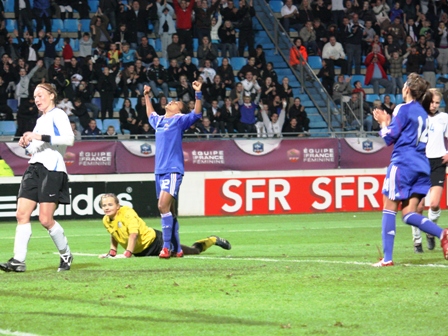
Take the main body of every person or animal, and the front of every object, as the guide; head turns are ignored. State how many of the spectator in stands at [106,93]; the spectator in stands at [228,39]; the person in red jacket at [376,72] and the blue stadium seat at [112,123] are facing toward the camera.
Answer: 4

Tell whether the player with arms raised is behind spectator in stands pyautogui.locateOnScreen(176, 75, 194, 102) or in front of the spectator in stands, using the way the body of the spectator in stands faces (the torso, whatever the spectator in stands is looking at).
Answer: in front

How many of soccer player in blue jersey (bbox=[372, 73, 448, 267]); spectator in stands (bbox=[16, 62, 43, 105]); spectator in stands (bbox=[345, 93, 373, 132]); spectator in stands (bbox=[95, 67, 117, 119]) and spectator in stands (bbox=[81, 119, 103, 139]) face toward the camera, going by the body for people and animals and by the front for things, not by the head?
4

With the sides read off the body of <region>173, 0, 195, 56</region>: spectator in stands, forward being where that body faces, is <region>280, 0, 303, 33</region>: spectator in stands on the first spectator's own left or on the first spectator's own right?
on the first spectator's own left

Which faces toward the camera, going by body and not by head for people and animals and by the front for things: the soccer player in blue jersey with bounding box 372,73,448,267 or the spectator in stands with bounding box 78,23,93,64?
the spectator in stands

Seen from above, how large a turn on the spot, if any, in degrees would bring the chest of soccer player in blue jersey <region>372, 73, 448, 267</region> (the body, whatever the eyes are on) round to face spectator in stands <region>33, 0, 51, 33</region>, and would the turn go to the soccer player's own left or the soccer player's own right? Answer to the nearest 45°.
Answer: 0° — they already face them

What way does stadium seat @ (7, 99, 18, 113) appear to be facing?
toward the camera

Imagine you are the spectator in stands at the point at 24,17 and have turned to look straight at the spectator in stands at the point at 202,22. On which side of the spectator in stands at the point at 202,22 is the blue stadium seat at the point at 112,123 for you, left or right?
right

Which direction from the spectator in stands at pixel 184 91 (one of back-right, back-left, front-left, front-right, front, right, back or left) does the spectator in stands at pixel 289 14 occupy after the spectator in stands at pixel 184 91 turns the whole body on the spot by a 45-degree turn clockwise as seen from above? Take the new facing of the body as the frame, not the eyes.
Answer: back

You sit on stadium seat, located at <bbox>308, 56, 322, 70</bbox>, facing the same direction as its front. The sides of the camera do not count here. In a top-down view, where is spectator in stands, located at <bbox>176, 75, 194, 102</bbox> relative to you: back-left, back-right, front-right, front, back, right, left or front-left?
front-right

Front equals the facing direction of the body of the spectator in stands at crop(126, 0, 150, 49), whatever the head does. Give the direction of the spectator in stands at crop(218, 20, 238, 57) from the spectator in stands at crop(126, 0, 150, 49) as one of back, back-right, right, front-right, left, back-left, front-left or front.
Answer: left

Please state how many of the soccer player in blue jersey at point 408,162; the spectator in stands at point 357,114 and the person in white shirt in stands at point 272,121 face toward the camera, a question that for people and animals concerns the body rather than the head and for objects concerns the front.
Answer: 2

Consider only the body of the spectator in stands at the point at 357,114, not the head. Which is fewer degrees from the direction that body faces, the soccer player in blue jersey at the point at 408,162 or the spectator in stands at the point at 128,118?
the soccer player in blue jersey
